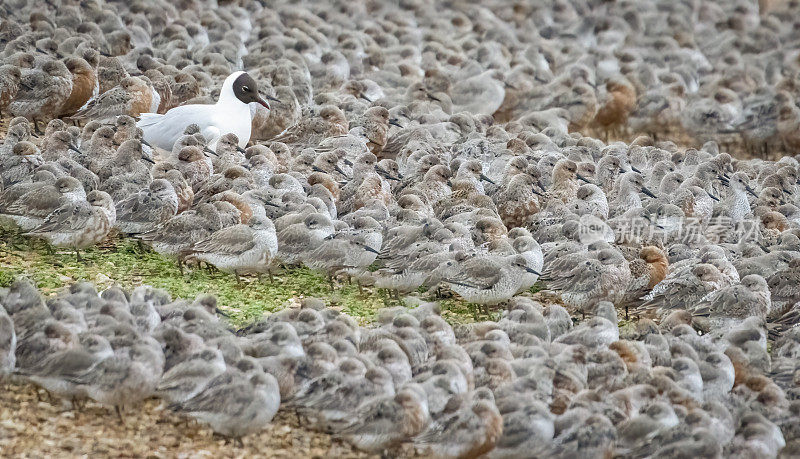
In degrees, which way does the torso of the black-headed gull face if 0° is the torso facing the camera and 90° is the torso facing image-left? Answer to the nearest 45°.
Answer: approximately 270°
